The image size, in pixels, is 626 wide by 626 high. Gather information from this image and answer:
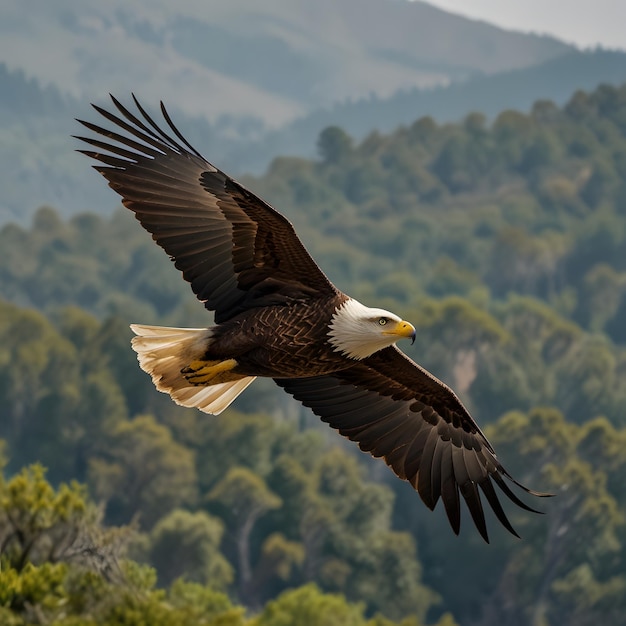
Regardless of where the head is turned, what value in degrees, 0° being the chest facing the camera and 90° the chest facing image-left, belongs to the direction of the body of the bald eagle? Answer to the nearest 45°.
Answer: approximately 270°
